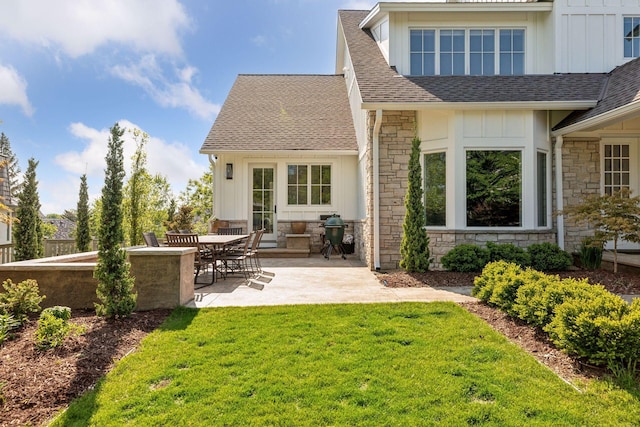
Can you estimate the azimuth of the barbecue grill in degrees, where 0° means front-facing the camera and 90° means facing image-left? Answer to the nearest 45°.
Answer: approximately 0°

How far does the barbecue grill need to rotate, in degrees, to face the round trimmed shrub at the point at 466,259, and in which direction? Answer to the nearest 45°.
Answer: approximately 45° to its left

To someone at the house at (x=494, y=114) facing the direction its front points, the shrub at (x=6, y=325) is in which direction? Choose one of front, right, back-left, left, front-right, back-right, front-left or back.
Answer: front-right

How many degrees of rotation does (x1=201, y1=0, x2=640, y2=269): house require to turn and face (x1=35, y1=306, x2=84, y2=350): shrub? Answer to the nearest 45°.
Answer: approximately 45° to its right

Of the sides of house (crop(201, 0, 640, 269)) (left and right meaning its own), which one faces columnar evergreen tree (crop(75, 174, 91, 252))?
right

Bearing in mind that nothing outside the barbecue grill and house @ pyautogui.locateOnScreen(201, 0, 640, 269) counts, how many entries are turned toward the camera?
2

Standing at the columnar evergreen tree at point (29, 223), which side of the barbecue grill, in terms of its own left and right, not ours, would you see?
right

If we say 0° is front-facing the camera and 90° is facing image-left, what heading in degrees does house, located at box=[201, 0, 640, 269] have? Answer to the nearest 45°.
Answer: approximately 0°
